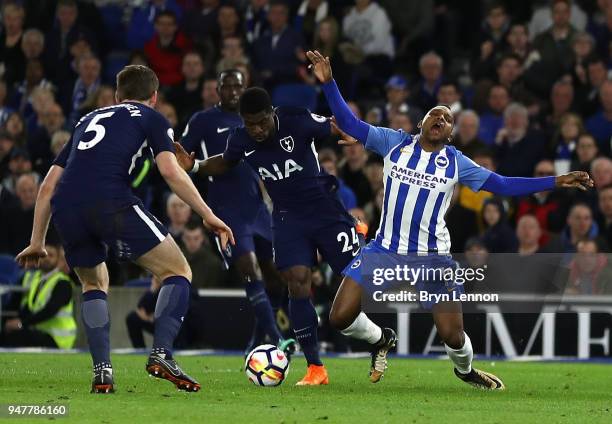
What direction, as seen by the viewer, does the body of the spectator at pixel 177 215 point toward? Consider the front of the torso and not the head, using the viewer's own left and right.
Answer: facing the viewer

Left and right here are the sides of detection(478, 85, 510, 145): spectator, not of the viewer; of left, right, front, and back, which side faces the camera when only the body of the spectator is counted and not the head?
front

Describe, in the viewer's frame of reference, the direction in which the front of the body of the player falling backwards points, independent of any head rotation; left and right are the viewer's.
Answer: facing the viewer

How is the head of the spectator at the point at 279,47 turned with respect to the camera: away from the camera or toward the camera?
toward the camera

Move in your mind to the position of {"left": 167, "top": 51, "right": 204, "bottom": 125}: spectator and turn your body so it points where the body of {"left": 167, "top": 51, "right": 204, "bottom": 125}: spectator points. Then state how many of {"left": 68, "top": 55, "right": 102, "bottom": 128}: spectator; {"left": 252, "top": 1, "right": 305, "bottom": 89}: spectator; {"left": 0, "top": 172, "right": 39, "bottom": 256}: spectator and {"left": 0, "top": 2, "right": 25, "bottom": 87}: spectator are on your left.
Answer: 1

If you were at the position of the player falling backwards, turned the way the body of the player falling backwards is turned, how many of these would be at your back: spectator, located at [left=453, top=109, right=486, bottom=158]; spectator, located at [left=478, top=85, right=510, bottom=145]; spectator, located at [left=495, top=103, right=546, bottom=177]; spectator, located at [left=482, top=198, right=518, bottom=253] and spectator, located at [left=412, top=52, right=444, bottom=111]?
5

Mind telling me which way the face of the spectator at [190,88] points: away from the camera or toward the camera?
toward the camera

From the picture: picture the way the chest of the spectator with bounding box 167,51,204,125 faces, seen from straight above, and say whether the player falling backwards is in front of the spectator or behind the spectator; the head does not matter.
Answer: in front

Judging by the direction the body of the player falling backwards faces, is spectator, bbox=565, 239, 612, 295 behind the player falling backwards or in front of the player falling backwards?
behind
